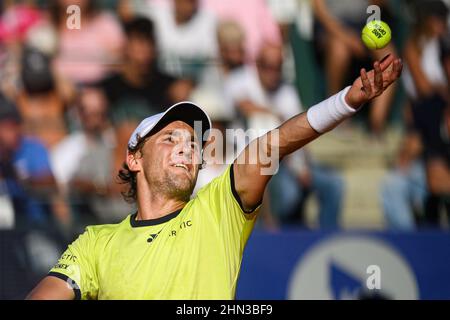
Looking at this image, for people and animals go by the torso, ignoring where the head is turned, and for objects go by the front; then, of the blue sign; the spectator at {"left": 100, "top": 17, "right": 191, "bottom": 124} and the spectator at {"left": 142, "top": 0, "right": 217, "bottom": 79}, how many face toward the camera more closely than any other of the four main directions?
3

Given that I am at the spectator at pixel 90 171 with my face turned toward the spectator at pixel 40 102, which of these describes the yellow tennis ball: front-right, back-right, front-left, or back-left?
back-left

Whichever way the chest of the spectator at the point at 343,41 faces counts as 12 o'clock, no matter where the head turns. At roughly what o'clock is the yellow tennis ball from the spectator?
The yellow tennis ball is roughly at 12 o'clock from the spectator.

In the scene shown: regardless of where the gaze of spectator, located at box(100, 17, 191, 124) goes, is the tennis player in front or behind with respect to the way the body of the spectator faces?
in front

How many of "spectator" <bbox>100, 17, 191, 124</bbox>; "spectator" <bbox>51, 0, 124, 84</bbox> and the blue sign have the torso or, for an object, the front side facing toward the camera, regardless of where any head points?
3

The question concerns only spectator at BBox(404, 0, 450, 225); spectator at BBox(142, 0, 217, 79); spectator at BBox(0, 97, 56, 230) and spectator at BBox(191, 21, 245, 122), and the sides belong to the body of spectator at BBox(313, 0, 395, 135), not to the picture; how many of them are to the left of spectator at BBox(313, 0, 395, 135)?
1

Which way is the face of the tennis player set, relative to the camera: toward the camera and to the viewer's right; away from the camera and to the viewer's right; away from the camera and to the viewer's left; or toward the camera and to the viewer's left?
toward the camera and to the viewer's right

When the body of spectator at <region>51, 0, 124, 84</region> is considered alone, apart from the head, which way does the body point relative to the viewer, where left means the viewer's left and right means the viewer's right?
facing the viewer

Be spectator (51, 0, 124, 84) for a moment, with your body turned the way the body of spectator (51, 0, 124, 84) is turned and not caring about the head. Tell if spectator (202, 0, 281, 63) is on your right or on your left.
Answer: on your left

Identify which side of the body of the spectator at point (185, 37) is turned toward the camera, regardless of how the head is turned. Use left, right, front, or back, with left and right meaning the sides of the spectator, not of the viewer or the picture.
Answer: front

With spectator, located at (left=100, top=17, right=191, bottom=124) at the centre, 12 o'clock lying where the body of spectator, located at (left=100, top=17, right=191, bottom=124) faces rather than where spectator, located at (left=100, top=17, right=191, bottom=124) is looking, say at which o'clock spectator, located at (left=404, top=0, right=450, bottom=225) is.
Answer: spectator, located at (left=404, top=0, right=450, bottom=225) is roughly at 9 o'clock from spectator, located at (left=100, top=17, right=191, bottom=124).

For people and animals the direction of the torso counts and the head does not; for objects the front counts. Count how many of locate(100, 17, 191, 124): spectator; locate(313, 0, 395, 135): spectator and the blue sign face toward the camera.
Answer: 3
